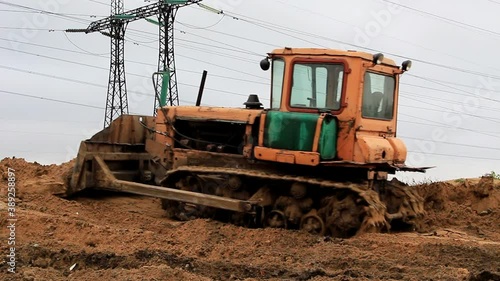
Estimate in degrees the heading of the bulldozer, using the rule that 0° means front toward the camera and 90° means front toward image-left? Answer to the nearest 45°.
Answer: approximately 135°

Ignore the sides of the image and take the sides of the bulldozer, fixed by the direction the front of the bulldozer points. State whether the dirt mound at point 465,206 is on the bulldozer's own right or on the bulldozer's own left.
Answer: on the bulldozer's own right
